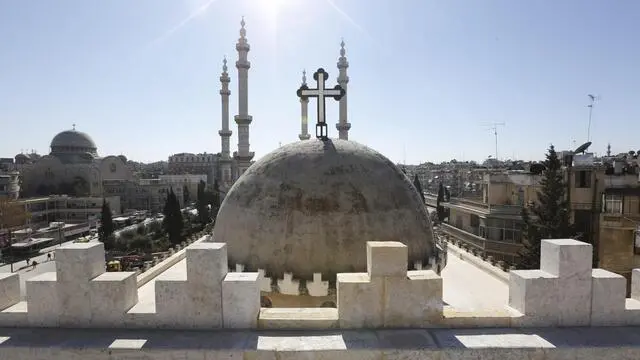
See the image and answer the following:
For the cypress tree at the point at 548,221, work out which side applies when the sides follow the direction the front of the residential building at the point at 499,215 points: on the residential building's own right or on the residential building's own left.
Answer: on the residential building's own left

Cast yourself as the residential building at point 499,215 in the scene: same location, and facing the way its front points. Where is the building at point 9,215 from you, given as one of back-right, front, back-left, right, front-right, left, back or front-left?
front-right

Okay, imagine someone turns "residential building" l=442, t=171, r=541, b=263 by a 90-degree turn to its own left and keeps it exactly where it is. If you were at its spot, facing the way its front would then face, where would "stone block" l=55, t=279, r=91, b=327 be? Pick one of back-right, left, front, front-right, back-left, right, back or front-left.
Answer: front-right

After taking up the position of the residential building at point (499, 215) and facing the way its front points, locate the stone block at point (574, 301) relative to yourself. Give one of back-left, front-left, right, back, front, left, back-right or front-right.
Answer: front-left

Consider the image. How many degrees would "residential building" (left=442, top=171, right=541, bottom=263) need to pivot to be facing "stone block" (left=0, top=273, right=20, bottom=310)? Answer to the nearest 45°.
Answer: approximately 45° to its left

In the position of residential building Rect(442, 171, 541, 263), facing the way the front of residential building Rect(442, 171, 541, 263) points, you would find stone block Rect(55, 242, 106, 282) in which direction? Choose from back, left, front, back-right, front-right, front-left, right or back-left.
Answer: front-left

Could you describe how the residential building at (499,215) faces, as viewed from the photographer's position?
facing the viewer and to the left of the viewer

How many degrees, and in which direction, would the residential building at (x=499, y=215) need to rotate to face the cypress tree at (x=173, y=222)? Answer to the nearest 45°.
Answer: approximately 45° to its right

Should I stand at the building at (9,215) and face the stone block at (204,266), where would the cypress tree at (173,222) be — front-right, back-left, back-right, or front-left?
front-left
